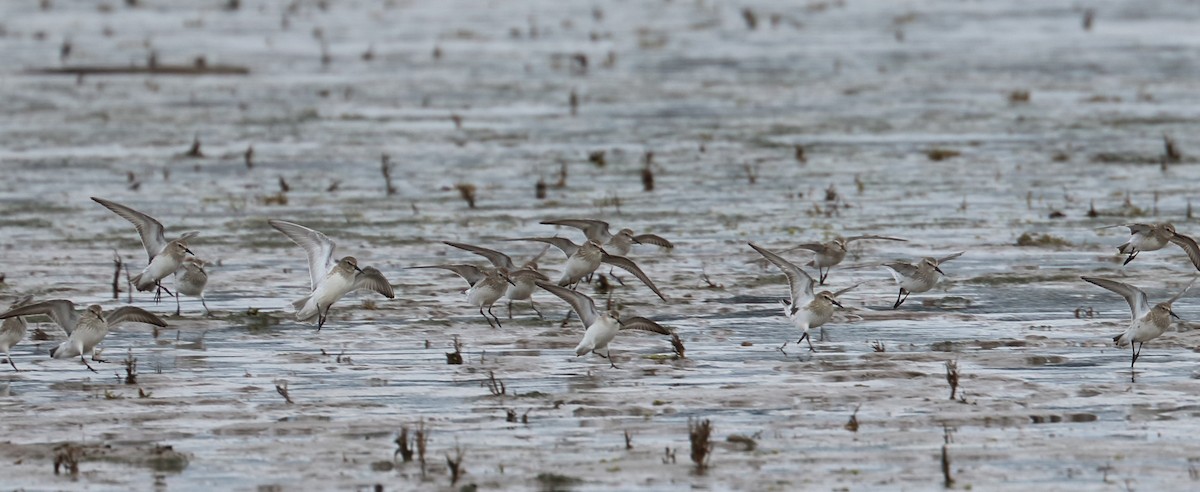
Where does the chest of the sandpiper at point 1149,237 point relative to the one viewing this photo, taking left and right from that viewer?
facing the viewer and to the right of the viewer

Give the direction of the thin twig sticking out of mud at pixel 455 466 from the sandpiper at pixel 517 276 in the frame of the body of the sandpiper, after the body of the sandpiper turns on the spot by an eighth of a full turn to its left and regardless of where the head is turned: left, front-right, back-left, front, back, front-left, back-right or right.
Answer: right

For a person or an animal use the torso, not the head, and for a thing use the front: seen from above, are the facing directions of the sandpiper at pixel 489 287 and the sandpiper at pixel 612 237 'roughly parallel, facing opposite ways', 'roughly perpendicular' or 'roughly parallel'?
roughly parallel

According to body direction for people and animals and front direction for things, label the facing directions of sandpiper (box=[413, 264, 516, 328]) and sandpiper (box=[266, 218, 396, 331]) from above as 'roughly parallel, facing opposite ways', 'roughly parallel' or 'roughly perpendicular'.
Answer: roughly parallel

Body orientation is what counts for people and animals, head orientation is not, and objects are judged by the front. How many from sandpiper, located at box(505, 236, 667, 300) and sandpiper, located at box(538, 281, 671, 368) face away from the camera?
0

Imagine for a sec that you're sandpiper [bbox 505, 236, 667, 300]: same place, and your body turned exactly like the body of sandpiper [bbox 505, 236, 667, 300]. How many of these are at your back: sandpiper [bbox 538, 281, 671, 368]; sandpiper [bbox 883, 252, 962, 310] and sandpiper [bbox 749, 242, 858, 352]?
0

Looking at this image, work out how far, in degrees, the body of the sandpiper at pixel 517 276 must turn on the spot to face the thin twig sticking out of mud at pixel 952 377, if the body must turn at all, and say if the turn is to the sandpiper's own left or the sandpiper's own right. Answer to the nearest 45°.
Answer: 0° — it already faces it

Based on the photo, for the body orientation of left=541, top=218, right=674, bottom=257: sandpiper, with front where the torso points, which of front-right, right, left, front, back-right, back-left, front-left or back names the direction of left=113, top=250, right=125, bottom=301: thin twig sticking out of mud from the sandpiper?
back-right

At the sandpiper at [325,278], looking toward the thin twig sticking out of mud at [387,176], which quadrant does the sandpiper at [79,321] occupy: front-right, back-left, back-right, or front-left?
back-left

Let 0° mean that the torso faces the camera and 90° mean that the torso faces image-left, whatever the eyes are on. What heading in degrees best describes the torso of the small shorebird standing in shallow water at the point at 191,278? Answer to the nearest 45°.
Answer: approximately 315°

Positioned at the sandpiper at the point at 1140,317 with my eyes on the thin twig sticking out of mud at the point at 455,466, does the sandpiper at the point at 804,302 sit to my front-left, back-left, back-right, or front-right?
front-right

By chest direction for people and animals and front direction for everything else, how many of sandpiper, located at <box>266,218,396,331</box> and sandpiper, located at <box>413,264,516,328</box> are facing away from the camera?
0
